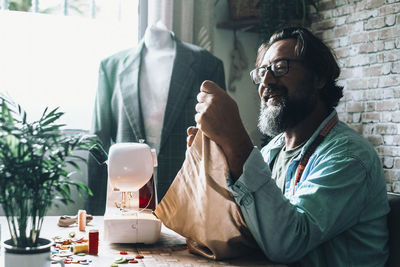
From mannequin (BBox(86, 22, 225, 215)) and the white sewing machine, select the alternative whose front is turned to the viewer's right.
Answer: the white sewing machine

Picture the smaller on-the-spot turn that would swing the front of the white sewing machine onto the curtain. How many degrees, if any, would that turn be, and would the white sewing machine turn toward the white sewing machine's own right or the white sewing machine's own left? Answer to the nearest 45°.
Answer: approximately 90° to the white sewing machine's own left

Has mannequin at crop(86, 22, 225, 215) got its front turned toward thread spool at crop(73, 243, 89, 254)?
yes

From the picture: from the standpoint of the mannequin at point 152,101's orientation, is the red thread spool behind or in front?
in front

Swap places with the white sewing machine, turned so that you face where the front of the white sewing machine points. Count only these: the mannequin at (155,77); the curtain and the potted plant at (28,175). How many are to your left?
2

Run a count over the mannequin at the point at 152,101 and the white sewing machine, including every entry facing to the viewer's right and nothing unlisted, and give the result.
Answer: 1

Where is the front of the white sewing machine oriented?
to the viewer's right

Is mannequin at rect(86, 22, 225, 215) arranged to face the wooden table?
yes

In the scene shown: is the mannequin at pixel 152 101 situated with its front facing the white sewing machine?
yes

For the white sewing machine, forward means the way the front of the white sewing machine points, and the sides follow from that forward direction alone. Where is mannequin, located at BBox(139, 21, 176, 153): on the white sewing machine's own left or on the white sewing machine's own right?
on the white sewing machine's own left

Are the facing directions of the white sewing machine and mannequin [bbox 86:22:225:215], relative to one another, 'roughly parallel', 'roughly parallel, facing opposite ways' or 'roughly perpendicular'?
roughly perpendicular

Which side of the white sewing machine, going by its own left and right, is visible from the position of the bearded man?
front
